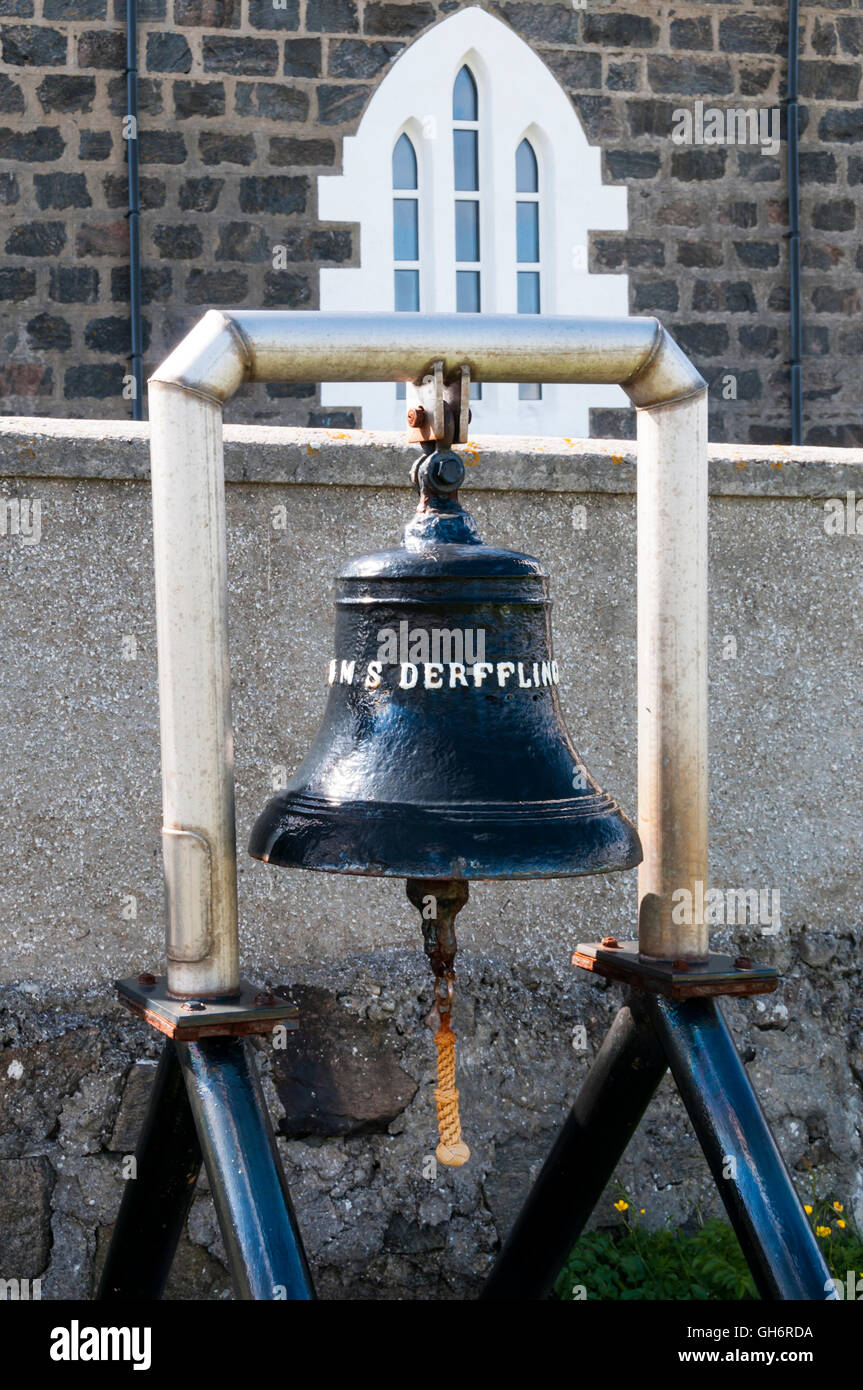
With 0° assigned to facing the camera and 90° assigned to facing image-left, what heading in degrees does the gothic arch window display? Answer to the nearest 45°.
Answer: approximately 0°

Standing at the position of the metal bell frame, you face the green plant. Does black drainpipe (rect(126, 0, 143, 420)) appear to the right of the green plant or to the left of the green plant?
left

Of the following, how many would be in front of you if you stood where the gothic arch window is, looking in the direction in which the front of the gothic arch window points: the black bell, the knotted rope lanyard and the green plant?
3

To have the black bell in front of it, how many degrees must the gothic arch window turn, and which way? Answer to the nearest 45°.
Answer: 0° — it already faces it

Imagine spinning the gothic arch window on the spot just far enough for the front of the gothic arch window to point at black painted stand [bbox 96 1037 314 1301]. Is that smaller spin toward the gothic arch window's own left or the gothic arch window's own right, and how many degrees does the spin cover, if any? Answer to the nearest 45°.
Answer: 0° — it already faces it

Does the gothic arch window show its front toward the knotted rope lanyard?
yes

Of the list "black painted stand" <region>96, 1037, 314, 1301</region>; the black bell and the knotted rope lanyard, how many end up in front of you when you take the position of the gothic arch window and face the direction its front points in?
3

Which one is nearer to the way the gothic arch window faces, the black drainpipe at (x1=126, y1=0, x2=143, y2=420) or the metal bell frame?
the metal bell frame
